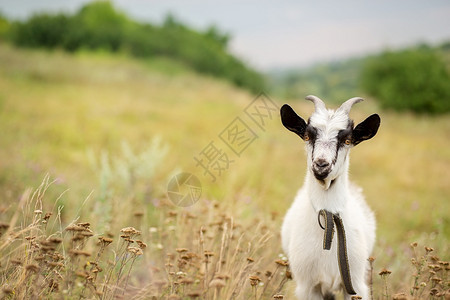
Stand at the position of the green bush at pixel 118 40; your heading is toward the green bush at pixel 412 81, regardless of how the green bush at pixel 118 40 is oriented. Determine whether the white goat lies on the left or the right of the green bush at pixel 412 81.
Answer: right

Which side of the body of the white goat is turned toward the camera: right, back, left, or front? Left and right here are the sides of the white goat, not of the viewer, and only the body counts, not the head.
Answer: front

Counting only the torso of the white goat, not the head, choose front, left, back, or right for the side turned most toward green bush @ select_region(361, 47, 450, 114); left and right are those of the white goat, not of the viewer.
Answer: back

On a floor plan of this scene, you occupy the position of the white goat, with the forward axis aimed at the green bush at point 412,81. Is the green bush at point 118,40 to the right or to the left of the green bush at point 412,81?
left

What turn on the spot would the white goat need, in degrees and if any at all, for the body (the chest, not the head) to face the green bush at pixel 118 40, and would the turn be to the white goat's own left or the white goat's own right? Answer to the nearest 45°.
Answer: approximately 135° to the white goat's own right
